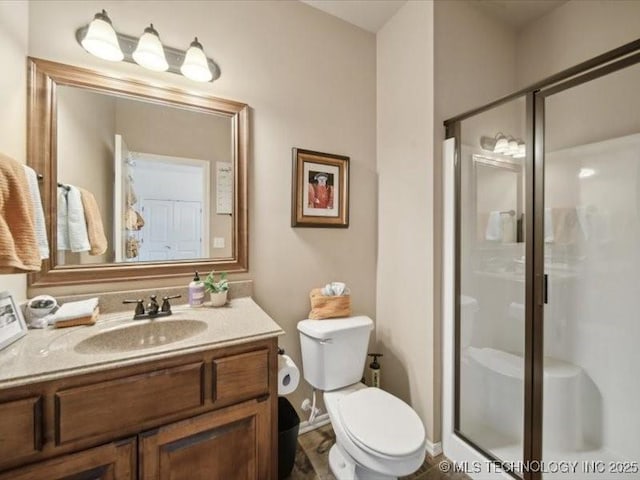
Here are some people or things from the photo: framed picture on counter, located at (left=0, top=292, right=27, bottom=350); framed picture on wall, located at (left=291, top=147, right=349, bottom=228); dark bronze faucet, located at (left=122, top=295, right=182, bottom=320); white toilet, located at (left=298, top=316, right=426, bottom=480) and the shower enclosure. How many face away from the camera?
0

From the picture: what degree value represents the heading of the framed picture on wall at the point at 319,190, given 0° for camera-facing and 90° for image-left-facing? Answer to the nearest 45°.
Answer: approximately 315°

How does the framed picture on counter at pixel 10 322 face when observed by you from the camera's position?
facing the viewer and to the right of the viewer

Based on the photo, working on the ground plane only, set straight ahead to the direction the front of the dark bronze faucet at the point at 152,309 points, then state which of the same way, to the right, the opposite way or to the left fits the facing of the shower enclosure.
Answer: to the right

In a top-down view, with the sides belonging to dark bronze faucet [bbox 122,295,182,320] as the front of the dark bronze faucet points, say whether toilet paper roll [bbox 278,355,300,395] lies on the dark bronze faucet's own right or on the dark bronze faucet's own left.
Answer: on the dark bronze faucet's own left

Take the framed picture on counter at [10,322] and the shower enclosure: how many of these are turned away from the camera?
0

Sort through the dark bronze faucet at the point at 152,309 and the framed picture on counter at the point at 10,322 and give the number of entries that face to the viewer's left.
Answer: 0

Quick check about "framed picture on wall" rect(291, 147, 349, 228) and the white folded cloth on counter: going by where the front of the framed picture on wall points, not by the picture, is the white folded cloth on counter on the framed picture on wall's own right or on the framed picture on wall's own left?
on the framed picture on wall's own right

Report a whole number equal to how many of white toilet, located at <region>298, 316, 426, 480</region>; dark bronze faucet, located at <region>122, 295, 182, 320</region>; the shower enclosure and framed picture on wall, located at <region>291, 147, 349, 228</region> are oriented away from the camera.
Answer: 0

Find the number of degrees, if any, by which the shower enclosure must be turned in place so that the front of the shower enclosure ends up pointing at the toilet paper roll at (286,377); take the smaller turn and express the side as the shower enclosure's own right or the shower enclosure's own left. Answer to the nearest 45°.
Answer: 0° — it already faces it

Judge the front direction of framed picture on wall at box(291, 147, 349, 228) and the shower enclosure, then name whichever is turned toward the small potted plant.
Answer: the shower enclosure

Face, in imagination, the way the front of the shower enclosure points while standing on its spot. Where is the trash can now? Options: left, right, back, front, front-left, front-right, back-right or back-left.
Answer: front

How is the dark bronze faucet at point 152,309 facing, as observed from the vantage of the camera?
facing the viewer

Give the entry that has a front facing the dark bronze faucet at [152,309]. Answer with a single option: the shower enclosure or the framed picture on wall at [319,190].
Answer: the shower enclosure
